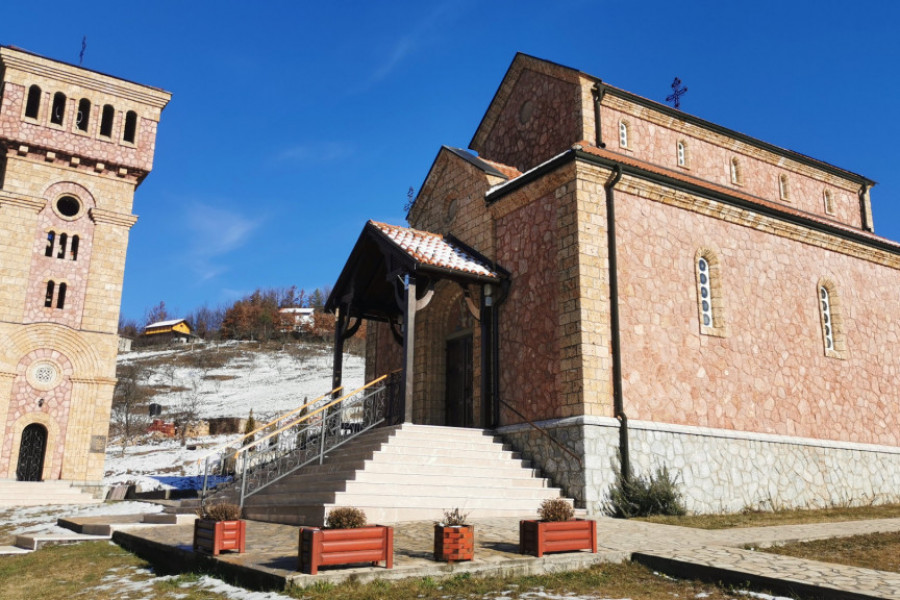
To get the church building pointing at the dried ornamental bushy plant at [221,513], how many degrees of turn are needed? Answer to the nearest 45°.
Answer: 0° — it already faces it

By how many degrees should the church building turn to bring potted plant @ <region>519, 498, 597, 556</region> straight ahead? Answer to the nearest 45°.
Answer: approximately 45° to its left

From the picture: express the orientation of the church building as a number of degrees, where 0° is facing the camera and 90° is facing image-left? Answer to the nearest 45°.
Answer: approximately 45°

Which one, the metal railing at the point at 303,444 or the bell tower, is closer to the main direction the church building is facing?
the metal railing

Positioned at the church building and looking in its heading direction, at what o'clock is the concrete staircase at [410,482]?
The concrete staircase is roughly at 12 o'clock from the church building.

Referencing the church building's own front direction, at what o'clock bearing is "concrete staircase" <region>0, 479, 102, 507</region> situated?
The concrete staircase is roughly at 2 o'clock from the church building.

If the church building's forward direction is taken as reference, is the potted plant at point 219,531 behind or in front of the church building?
in front

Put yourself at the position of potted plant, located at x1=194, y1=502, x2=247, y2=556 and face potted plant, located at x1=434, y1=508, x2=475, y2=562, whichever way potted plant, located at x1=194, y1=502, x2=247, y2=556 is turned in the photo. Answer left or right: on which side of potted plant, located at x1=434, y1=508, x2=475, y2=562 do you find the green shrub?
left

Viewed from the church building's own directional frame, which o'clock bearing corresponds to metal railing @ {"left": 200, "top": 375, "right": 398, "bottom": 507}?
The metal railing is roughly at 1 o'clock from the church building.

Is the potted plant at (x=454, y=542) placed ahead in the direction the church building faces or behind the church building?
ahead
